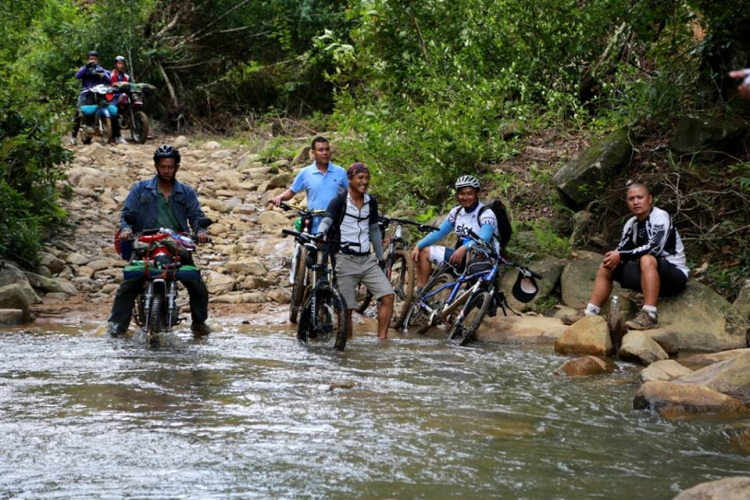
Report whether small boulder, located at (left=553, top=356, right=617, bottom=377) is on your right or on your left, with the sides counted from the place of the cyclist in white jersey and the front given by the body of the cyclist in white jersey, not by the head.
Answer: on your left

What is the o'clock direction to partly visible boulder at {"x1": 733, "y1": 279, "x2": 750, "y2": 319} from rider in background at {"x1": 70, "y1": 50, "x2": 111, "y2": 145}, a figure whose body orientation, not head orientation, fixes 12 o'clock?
The partly visible boulder is roughly at 11 o'clock from the rider in background.

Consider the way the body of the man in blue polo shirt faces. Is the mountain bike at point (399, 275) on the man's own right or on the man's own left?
on the man's own left

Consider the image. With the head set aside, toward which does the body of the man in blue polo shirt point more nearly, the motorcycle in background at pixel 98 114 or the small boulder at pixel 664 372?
the small boulder

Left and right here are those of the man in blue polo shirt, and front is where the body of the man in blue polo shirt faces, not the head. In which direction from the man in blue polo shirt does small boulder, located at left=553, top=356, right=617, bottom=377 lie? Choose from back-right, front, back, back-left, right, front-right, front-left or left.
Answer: front-left

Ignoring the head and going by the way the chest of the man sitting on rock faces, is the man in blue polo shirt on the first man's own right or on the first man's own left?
on the first man's own right

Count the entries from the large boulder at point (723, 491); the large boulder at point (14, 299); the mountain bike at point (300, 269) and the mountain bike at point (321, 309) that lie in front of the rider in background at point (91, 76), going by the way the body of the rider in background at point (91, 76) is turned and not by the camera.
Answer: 4

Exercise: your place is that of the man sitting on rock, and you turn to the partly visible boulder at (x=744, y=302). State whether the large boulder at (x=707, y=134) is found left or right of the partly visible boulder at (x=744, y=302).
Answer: left

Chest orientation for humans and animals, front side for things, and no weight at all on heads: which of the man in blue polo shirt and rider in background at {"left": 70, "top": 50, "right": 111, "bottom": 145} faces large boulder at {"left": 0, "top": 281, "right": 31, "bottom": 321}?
the rider in background

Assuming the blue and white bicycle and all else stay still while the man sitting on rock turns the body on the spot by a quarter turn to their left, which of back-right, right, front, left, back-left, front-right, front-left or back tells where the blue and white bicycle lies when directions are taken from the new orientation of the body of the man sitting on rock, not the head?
back-right

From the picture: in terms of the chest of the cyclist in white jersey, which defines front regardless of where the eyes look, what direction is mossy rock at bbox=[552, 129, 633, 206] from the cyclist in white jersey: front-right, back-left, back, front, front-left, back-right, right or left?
back

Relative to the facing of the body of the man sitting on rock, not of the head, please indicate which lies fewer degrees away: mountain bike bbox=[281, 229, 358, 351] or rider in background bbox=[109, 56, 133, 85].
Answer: the mountain bike
